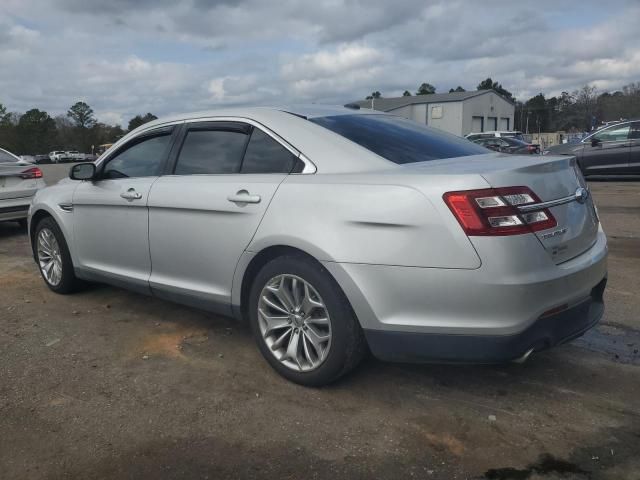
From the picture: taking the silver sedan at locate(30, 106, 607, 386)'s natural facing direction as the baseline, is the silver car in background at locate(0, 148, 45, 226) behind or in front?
in front

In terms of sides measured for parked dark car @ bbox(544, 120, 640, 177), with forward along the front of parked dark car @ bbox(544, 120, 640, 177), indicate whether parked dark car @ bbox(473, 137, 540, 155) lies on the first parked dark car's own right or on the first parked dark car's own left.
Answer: on the first parked dark car's own right

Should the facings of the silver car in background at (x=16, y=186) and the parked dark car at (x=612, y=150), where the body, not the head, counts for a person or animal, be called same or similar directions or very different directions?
same or similar directions

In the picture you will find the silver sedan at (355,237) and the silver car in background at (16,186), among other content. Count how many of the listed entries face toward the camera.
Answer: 0

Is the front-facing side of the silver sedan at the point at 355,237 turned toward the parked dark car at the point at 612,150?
no

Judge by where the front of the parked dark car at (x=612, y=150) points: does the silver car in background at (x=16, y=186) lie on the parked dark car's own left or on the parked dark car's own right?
on the parked dark car's own left

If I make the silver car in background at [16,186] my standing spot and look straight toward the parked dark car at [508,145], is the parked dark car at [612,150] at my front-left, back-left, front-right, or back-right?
front-right

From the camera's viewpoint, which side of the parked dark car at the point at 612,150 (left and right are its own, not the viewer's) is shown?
left

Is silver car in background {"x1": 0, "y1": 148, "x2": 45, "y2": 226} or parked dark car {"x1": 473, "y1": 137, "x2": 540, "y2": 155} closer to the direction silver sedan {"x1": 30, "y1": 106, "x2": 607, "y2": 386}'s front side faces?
the silver car in background

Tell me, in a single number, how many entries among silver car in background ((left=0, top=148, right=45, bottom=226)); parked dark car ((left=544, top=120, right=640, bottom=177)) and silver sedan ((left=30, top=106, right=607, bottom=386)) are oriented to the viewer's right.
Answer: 0

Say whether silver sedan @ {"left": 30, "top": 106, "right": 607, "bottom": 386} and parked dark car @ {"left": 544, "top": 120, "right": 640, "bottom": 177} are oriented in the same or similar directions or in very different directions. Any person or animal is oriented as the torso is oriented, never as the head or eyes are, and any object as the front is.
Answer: same or similar directions

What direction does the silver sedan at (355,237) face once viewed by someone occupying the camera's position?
facing away from the viewer and to the left of the viewer

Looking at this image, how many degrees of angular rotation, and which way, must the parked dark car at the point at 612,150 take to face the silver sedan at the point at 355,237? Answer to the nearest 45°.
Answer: approximately 90° to its left

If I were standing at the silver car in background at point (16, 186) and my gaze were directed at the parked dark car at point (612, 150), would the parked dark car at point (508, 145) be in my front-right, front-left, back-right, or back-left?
front-left

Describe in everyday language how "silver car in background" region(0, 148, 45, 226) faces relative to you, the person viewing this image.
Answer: facing away from the viewer and to the left of the viewer

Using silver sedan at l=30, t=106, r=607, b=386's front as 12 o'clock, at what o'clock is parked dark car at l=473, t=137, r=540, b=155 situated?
The parked dark car is roughly at 2 o'clock from the silver sedan.

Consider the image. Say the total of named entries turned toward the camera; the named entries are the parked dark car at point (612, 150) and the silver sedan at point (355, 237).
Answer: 0
